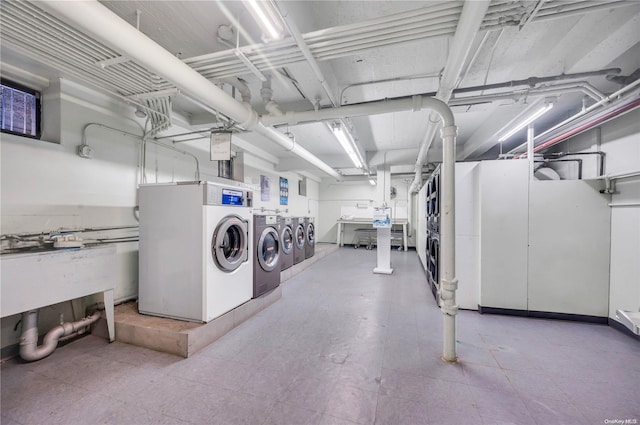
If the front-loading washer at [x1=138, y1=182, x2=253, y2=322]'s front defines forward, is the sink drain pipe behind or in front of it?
behind

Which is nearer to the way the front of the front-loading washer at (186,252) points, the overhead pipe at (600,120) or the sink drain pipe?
the overhead pipe

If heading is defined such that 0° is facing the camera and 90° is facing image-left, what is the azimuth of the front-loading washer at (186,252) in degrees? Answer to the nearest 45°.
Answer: approximately 315°

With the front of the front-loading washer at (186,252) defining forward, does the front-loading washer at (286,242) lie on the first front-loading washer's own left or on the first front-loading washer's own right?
on the first front-loading washer's own left

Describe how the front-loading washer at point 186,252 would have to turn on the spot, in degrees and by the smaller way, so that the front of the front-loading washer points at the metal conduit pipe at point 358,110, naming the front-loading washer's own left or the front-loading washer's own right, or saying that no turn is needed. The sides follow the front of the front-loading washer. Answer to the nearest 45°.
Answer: approximately 45° to the front-loading washer's own left

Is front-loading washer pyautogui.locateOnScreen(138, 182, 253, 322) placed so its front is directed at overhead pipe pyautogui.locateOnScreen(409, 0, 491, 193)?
yes

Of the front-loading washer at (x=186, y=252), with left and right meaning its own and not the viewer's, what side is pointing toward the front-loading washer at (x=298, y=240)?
left

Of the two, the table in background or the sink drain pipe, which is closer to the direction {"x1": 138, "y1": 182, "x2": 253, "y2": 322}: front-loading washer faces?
the table in background

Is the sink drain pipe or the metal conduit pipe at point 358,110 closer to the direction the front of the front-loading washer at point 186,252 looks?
the metal conduit pipe

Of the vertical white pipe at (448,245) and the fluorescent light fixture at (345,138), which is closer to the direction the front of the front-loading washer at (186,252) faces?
the vertical white pipe

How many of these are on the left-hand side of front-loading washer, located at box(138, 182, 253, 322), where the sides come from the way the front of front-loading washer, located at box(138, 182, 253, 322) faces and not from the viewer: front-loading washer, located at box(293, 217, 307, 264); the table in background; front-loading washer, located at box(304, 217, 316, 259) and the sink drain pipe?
3
